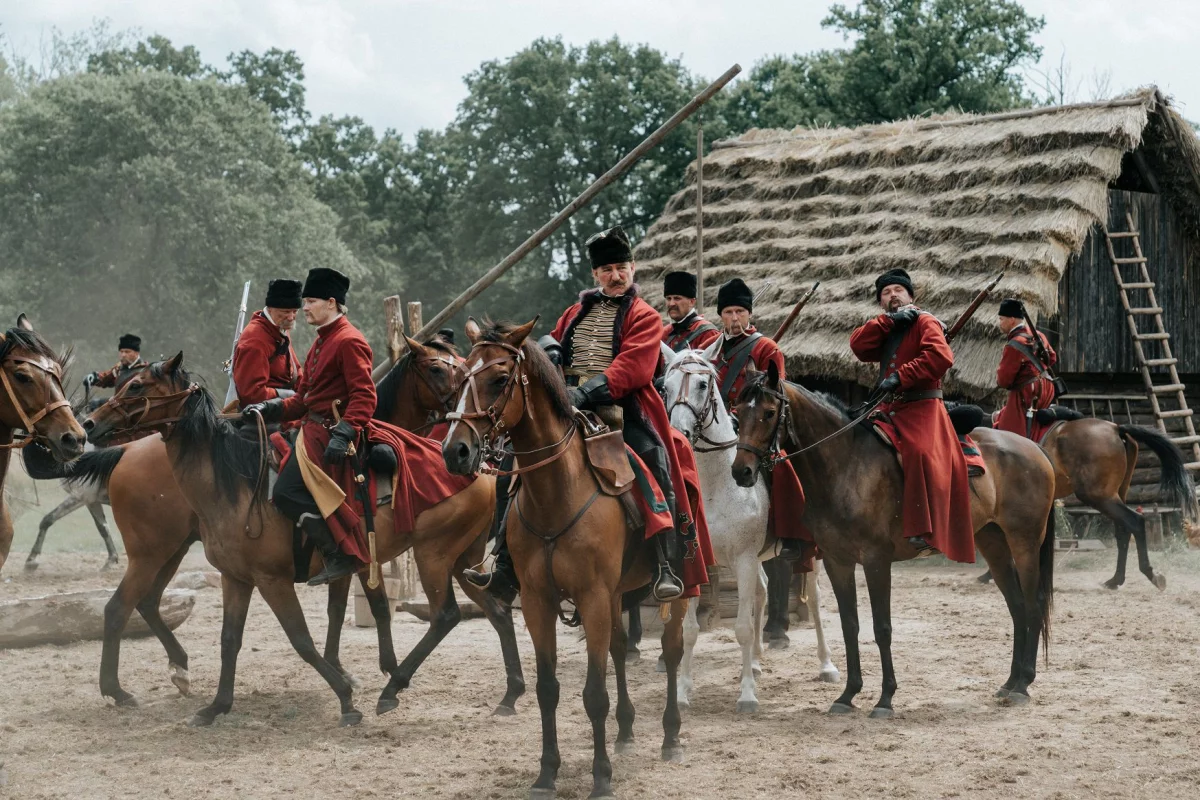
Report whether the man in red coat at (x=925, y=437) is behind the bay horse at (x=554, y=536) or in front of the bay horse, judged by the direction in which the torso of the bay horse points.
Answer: behind

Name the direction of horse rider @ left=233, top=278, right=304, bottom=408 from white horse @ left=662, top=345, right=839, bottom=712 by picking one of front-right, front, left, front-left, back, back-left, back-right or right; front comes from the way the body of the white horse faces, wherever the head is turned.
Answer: front-right

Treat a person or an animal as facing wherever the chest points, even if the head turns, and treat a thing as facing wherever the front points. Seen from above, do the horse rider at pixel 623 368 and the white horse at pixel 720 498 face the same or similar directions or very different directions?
same or similar directions

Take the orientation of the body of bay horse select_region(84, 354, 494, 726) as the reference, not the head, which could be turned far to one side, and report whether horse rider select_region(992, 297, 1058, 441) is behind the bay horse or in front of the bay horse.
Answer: behind

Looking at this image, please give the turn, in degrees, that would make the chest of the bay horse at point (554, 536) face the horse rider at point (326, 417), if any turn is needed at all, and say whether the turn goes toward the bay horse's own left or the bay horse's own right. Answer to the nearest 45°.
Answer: approximately 90° to the bay horse's own right

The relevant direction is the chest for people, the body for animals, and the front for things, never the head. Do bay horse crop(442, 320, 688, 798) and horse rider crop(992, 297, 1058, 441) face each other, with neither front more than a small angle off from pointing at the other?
no

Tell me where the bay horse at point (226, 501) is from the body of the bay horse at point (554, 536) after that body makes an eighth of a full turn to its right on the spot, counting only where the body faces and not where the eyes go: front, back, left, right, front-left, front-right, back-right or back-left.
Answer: front-right

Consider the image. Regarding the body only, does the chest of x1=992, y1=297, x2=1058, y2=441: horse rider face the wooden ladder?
no

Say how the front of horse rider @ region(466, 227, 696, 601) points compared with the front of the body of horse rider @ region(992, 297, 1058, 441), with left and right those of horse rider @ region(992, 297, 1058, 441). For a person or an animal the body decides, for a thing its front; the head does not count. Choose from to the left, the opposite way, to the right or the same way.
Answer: to the left

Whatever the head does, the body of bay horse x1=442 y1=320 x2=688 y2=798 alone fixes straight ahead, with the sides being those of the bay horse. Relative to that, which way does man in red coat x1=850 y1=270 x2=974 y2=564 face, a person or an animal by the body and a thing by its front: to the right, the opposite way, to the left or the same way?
the same way

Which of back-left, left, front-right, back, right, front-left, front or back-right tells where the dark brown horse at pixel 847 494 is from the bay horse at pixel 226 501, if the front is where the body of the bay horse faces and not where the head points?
back-left

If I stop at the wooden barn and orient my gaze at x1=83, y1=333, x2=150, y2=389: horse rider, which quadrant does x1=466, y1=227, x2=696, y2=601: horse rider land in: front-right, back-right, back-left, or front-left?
front-left

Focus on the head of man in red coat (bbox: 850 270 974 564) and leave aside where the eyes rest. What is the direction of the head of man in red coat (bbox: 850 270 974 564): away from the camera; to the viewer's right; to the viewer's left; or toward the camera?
toward the camera

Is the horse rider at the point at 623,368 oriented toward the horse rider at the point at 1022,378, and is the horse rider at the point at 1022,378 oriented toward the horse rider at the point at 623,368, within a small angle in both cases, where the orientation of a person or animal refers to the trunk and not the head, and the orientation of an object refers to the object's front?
no

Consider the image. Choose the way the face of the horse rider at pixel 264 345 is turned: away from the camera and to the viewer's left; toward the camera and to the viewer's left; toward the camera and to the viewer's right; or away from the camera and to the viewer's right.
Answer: toward the camera and to the viewer's right

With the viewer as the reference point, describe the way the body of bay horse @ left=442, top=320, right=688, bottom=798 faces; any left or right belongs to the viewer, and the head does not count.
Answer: facing the viewer and to the left of the viewer
